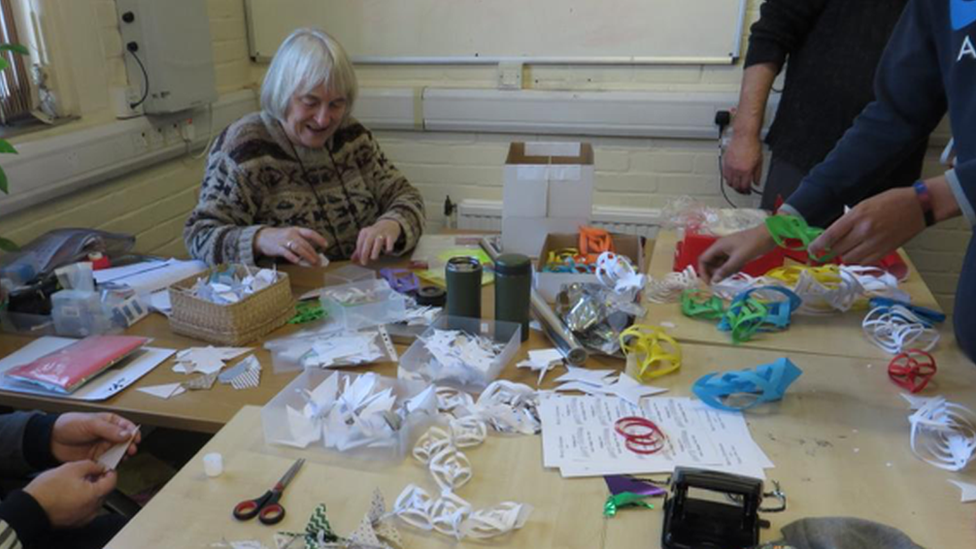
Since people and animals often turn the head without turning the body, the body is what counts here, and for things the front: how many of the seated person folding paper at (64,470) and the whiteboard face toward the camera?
1

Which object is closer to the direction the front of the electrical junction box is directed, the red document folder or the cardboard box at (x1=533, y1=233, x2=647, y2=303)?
the cardboard box

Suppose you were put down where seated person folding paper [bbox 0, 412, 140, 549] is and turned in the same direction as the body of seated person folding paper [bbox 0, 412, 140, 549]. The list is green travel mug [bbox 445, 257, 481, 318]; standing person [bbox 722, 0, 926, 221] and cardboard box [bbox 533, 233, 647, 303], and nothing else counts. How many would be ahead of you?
3

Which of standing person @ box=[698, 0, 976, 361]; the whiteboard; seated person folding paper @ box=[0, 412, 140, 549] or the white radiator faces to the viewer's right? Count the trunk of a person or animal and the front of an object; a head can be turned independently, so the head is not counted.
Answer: seated person folding paper @ box=[0, 412, 140, 549]
